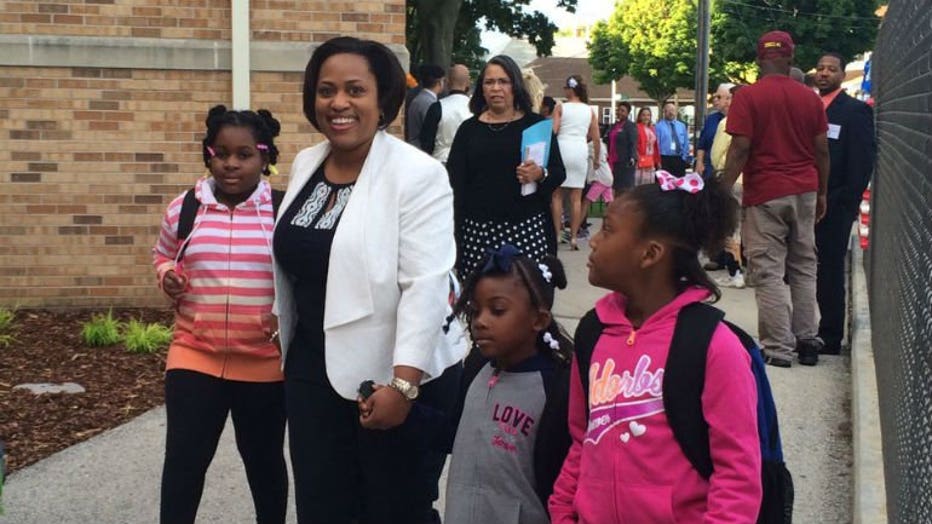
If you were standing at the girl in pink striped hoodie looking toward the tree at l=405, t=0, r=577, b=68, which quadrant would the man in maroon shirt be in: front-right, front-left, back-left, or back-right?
front-right

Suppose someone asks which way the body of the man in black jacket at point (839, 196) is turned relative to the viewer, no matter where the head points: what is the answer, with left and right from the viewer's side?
facing the viewer and to the left of the viewer

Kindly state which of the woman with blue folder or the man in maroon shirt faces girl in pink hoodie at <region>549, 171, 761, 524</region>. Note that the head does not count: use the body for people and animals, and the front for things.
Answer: the woman with blue folder

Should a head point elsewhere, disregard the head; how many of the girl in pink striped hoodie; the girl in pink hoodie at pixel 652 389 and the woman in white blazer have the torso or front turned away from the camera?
0

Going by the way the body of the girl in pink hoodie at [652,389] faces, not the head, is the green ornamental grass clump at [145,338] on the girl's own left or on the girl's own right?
on the girl's own right

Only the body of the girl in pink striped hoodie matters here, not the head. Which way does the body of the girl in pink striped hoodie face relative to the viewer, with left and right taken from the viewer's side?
facing the viewer

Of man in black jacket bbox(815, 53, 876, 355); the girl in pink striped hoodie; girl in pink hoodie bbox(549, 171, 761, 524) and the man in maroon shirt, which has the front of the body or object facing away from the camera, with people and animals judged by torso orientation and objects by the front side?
the man in maroon shirt

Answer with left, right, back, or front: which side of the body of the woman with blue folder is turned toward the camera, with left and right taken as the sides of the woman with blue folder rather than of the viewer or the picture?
front

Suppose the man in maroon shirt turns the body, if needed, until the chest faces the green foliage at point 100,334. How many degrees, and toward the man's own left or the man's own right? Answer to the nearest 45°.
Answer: approximately 90° to the man's own left

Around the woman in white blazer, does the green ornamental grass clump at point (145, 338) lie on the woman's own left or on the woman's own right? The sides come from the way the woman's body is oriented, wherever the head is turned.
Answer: on the woman's own right

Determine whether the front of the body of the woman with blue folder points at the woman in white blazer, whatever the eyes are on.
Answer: yes

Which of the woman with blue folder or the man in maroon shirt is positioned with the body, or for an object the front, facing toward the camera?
the woman with blue folder

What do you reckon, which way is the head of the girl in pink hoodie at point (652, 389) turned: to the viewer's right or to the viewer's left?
to the viewer's left

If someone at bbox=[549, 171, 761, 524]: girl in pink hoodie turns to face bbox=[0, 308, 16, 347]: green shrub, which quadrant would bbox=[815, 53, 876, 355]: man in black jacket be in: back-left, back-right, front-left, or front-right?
front-right

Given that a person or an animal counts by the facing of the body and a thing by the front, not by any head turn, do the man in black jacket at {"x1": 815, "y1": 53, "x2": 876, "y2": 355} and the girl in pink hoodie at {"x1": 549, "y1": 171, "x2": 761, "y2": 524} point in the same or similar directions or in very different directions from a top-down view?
same or similar directions

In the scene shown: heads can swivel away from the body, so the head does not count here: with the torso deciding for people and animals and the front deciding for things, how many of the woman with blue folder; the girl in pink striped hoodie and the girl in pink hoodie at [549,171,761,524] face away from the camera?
0

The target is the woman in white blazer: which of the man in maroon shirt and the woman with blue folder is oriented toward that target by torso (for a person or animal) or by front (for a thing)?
the woman with blue folder

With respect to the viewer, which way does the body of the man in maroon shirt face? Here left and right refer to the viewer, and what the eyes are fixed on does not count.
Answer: facing away from the viewer
